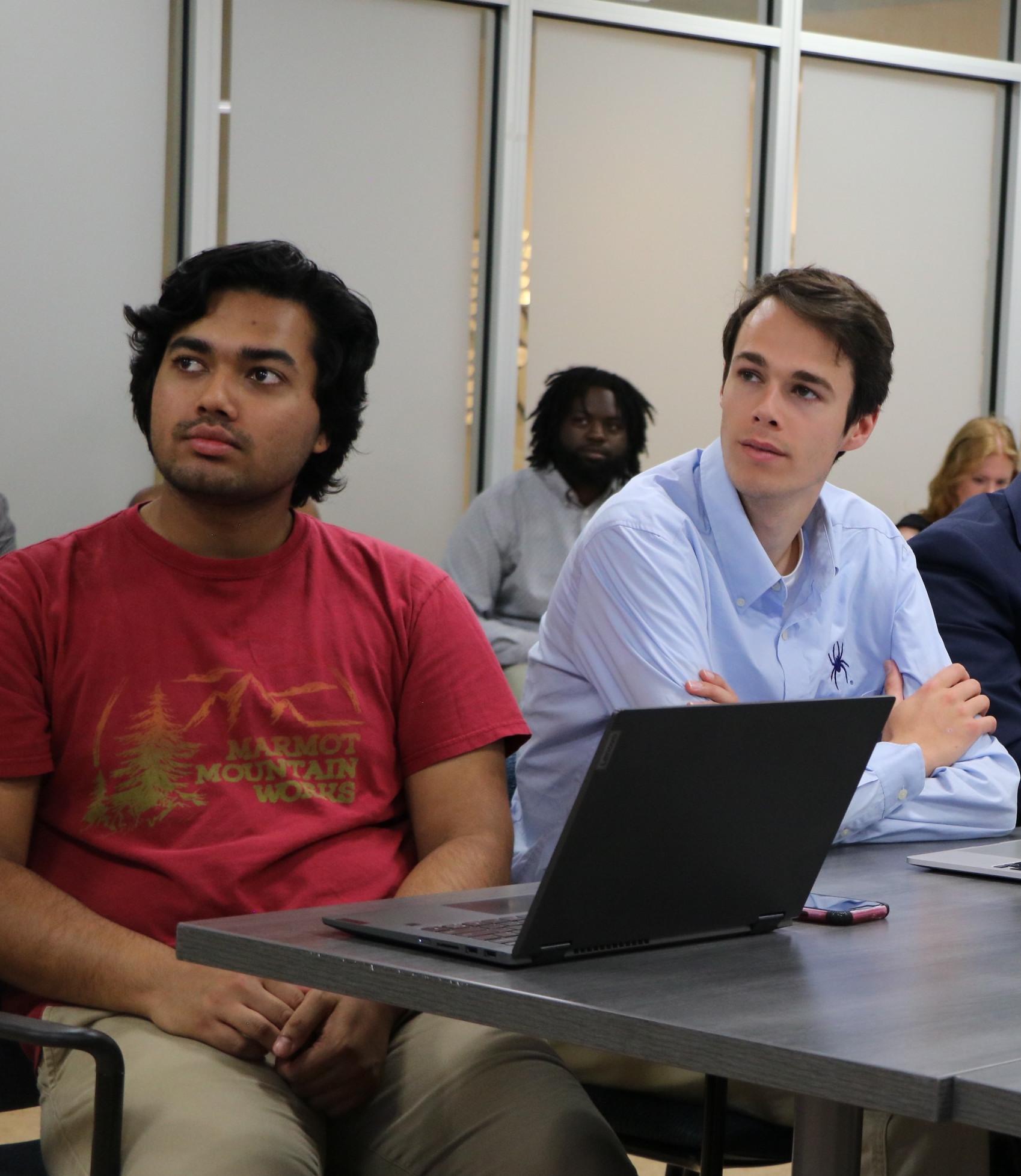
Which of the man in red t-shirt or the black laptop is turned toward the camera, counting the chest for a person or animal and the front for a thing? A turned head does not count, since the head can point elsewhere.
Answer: the man in red t-shirt

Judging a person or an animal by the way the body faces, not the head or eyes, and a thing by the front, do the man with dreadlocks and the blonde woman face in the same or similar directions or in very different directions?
same or similar directions

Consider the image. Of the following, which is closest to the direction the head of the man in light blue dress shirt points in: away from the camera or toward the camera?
toward the camera

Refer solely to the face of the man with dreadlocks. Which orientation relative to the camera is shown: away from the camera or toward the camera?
toward the camera

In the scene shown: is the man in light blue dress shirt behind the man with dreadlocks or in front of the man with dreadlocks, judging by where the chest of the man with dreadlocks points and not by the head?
in front

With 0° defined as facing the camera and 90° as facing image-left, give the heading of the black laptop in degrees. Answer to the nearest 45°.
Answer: approximately 135°

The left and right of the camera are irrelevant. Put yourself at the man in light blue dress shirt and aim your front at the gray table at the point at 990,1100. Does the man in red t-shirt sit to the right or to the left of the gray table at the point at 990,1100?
right

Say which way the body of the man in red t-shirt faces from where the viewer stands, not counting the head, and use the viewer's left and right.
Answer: facing the viewer

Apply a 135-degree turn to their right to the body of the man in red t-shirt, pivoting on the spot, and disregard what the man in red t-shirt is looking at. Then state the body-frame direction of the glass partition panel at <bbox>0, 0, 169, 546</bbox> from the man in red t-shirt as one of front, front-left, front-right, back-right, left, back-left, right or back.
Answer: front-right

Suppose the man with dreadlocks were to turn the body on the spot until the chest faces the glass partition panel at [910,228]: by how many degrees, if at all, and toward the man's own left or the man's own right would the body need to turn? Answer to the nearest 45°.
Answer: approximately 90° to the man's own left

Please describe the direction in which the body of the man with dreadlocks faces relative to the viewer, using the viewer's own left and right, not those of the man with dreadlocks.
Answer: facing the viewer and to the right of the viewer

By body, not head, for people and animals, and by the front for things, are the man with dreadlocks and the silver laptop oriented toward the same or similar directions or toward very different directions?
very different directions

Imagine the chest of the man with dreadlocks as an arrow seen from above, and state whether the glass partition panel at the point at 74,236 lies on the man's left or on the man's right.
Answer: on the man's right

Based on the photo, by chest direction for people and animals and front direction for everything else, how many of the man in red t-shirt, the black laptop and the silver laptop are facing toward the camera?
1

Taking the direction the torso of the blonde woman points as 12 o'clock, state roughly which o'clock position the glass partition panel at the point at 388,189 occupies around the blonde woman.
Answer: The glass partition panel is roughly at 4 o'clock from the blonde woman.
